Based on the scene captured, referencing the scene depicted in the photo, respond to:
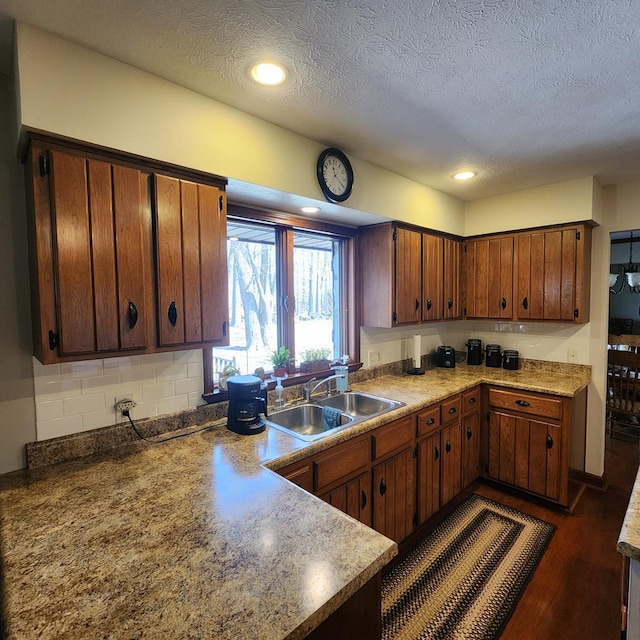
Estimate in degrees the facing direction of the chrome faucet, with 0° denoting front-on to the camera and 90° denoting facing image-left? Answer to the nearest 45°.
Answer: approximately 270°

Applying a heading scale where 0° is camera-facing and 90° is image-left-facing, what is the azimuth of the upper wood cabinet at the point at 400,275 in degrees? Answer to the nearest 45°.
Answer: approximately 315°

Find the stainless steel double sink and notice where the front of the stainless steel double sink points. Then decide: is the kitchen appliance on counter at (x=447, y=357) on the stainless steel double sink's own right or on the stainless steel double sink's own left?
on the stainless steel double sink's own left

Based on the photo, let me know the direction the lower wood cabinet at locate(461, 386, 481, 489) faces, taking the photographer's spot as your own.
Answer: facing the viewer and to the right of the viewer

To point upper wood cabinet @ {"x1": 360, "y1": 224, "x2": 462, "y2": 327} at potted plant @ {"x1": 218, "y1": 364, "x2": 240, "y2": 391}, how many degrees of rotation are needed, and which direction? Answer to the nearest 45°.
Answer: approximately 90° to its right

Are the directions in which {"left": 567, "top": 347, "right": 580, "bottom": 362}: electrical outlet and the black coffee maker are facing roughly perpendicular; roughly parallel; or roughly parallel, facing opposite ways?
roughly perpendicular

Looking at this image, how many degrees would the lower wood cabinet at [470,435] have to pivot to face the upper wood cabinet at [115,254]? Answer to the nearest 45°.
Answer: approximately 90° to its right

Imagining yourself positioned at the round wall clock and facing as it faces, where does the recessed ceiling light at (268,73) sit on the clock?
The recessed ceiling light is roughly at 2 o'clock from the round wall clock.

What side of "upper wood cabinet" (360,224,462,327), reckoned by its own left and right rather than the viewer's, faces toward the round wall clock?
right

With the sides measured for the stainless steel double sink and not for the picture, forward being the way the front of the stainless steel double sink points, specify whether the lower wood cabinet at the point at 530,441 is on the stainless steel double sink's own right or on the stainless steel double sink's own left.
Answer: on the stainless steel double sink's own left
